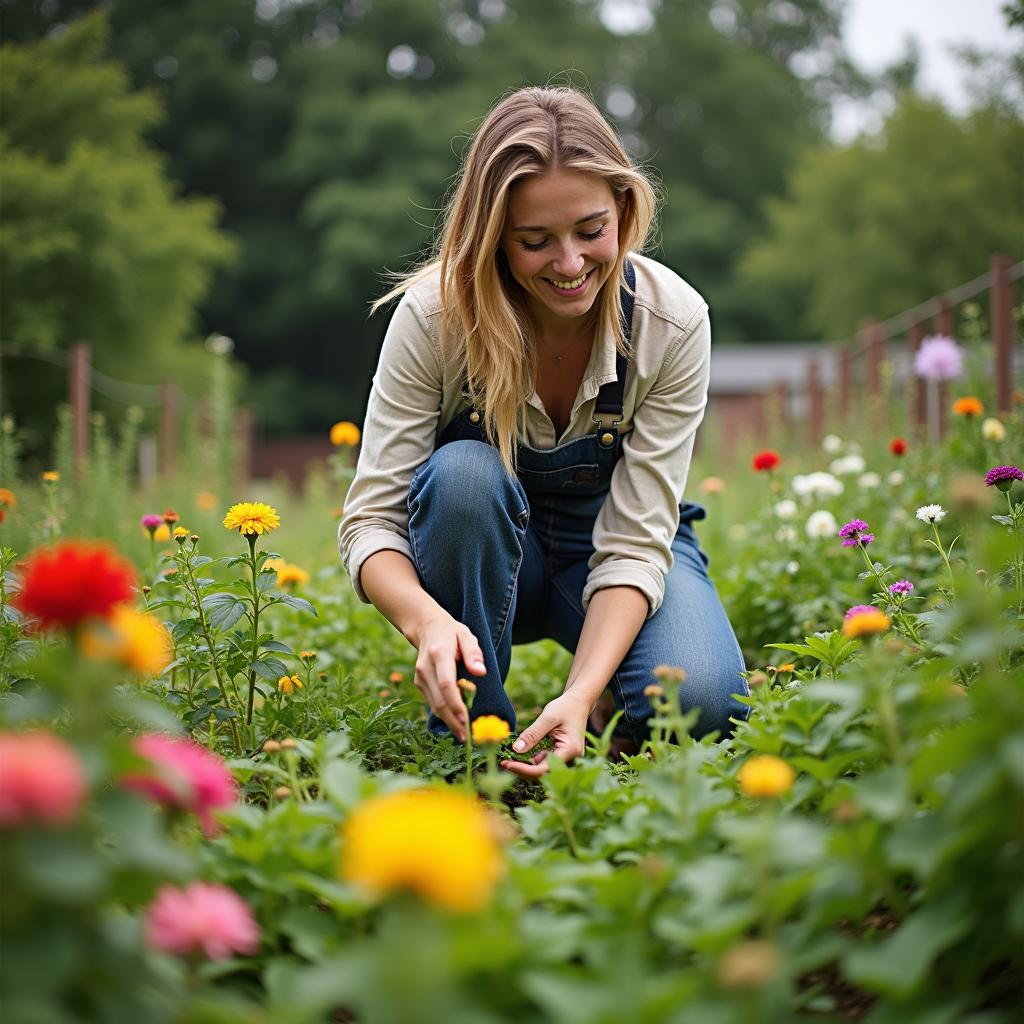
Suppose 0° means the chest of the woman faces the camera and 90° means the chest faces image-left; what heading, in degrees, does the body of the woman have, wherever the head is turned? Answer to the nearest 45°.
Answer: approximately 0°

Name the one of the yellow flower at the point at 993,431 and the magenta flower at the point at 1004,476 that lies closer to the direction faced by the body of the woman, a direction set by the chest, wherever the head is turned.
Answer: the magenta flower

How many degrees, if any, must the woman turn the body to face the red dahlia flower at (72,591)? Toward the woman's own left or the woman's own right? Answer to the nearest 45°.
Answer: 0° — they already face it

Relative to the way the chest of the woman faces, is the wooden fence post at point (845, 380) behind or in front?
behind

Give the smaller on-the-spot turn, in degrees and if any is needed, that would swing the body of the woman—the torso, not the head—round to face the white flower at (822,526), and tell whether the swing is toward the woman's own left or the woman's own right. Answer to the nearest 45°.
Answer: approximately 135° to the woman's own left

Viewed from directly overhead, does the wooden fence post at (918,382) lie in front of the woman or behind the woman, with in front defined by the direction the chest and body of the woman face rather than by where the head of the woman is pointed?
behind

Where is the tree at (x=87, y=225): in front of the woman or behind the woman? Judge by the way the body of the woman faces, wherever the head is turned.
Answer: behind

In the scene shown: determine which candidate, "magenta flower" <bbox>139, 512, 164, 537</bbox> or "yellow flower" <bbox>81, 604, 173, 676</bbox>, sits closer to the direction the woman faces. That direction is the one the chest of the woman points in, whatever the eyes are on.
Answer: the yellow flower
